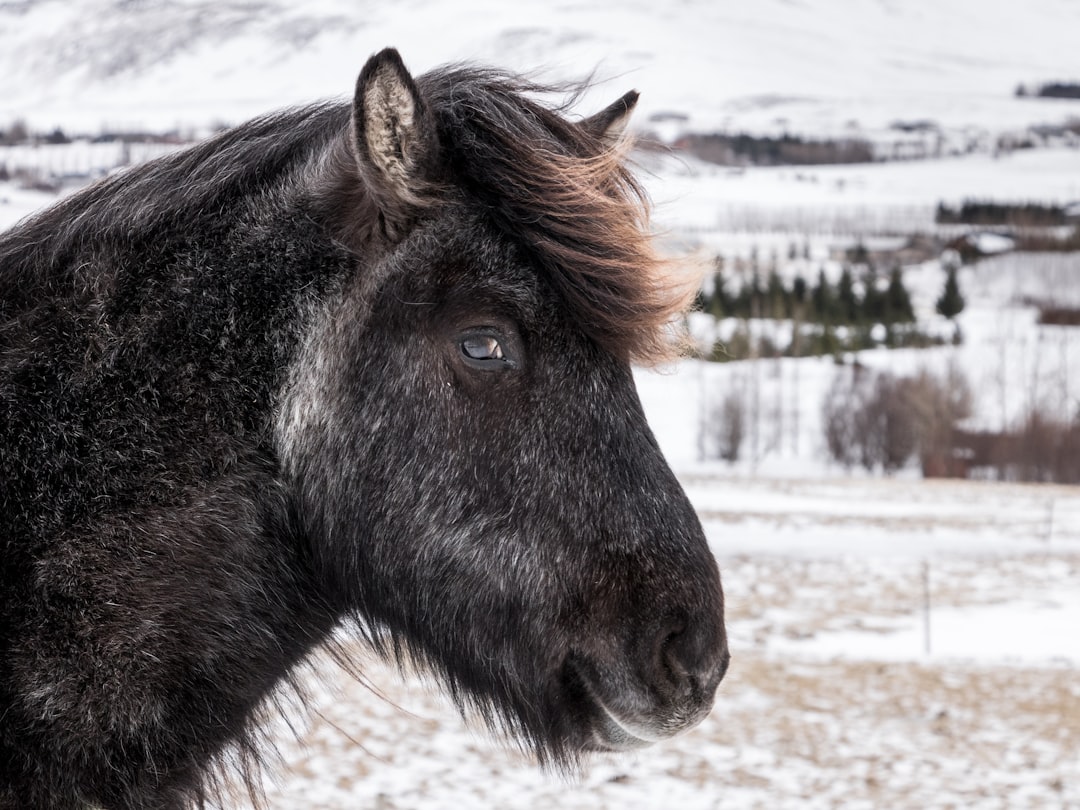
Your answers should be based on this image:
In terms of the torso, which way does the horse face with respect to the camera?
to the viewer's right

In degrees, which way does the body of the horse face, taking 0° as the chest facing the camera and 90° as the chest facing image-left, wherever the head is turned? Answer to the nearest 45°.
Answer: approximately 270°
